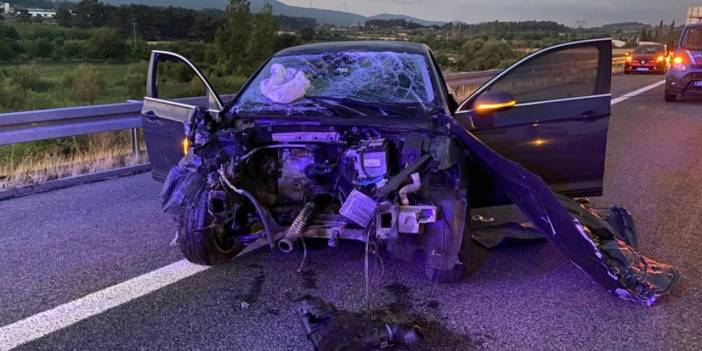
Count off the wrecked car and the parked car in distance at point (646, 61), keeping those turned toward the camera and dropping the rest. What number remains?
2

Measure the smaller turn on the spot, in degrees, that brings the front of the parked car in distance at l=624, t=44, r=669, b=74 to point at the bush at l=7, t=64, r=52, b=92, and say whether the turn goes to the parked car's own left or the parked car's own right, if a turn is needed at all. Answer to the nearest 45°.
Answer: approximately 90° to the parked car's own right

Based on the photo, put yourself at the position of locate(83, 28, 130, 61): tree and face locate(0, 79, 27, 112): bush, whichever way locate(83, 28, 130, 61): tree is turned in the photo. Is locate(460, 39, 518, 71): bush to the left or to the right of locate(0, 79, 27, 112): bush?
left

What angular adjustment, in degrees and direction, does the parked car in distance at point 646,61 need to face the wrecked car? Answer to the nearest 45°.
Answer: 0° — it already faces it

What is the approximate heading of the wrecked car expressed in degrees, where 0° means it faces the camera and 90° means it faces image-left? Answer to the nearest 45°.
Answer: approximately 0°
